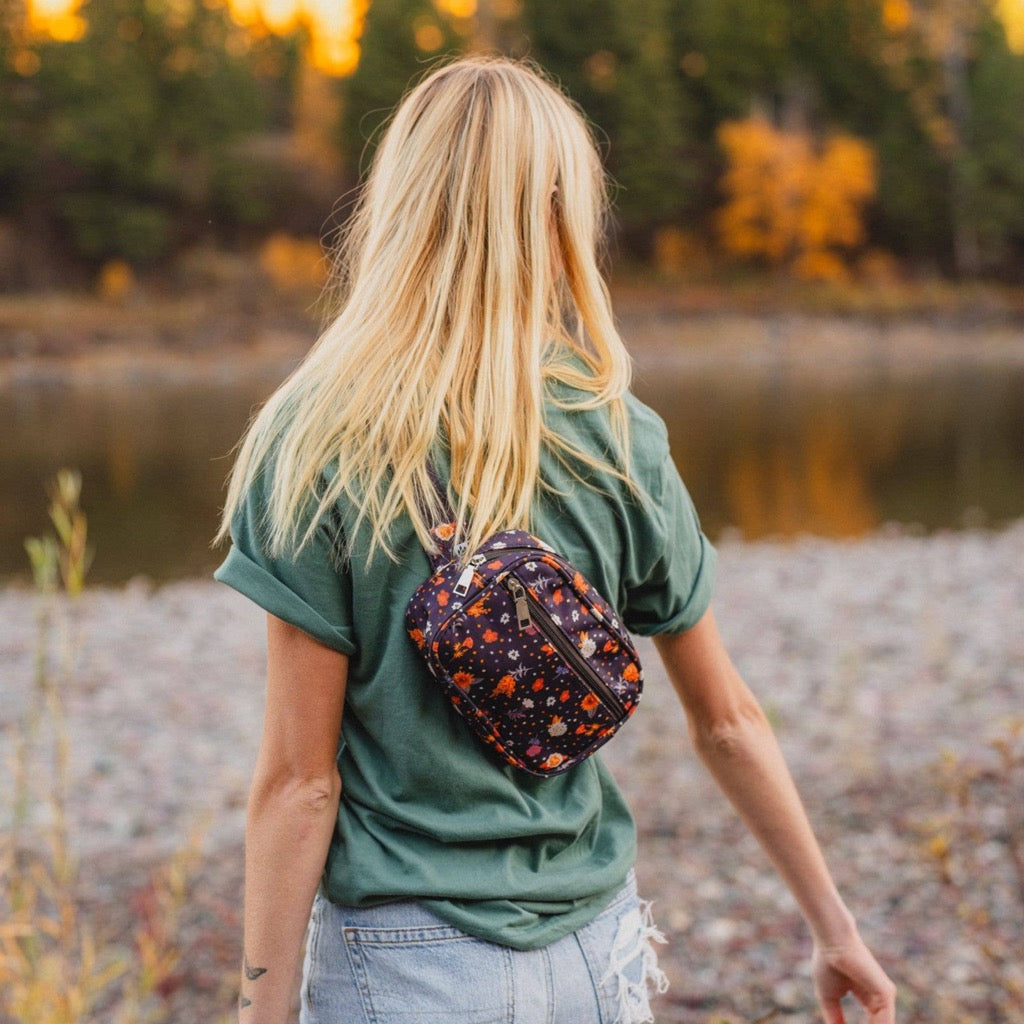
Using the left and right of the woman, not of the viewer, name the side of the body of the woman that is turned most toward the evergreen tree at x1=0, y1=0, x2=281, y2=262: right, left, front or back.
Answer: front

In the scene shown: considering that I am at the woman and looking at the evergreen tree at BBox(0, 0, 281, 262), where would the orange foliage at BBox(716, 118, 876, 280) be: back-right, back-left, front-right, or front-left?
front-right

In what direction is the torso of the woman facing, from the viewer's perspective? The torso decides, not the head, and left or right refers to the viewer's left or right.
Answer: facing away from the viewer

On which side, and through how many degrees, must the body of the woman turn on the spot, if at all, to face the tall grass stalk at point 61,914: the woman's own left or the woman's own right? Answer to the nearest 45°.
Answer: approximately 45° to the woman's own left

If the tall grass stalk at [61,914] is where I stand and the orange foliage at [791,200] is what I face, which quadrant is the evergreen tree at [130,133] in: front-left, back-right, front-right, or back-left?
front-left

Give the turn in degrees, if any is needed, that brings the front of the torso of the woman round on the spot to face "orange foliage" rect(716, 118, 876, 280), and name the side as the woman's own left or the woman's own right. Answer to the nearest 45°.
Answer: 0° — they already face it
